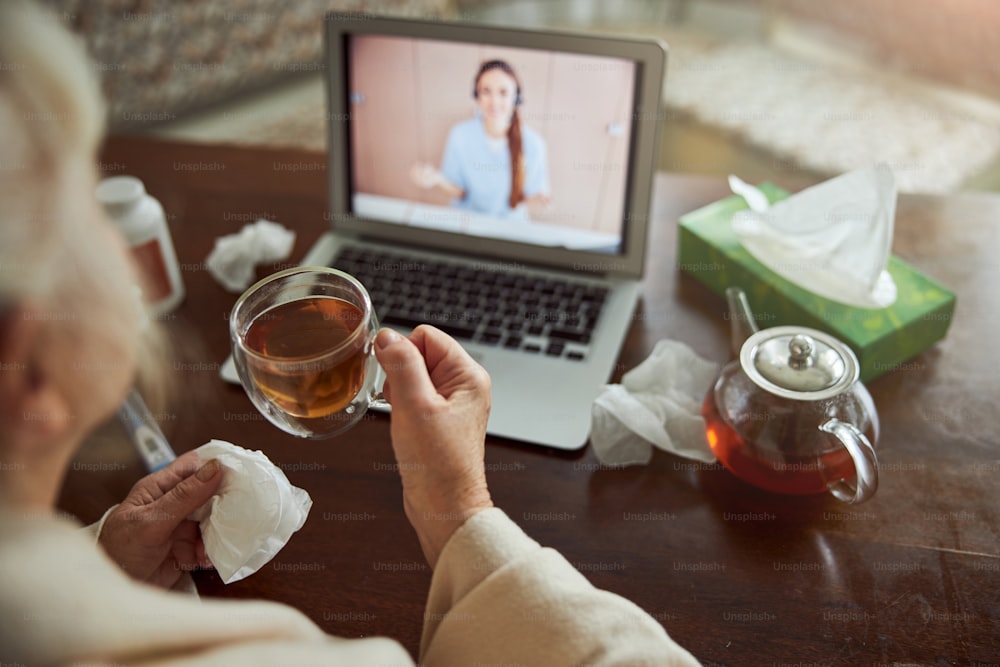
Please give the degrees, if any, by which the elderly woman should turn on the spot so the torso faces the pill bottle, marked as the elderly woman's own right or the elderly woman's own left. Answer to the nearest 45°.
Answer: approximately 45° to the elderly woman's own left

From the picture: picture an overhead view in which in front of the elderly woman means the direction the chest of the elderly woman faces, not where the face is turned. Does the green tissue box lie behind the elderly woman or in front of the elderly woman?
in front

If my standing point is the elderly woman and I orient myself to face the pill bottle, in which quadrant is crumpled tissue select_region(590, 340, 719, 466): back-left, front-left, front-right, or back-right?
front-right

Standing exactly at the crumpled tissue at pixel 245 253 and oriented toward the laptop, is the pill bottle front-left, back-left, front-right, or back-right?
back-right

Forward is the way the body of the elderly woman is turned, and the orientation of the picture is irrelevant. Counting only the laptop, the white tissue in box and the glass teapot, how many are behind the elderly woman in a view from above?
0

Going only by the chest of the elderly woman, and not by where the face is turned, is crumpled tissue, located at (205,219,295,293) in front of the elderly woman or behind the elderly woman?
in front

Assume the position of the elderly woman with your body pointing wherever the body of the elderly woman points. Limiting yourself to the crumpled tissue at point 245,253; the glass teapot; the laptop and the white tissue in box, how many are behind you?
0

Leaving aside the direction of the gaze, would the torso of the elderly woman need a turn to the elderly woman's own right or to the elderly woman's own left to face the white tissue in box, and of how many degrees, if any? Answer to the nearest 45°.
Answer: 0° — they already face it

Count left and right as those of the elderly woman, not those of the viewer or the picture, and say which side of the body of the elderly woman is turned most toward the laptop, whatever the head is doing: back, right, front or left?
front

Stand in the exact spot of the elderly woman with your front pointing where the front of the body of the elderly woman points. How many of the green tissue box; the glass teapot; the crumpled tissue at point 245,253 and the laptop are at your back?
0

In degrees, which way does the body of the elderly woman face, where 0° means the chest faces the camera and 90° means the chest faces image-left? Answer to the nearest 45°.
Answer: approximately 225°
